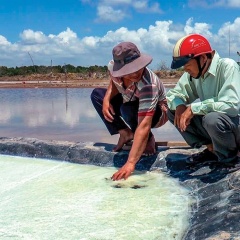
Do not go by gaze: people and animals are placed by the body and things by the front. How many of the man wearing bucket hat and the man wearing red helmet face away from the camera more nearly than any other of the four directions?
0

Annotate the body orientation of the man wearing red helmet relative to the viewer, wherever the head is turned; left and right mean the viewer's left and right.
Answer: facing the viewer and to the left of the viewer

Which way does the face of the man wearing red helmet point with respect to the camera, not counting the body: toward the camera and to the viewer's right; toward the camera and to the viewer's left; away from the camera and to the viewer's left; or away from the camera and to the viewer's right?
toward the camera and to the viewer's left

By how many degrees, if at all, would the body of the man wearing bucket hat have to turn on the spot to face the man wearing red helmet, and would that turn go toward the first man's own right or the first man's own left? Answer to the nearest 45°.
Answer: approximately 90° to the first man's own left
